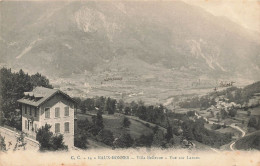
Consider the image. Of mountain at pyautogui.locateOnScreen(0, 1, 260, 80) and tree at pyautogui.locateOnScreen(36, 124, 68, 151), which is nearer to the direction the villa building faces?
the tree
